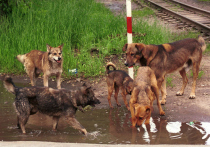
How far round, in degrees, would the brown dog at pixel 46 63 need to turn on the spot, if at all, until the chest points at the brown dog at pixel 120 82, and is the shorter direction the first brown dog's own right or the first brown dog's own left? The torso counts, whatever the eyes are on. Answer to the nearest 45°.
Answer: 0° — it already faces it

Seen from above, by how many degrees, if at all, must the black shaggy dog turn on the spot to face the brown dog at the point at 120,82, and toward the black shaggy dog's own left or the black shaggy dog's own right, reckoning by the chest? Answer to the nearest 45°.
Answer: approximately 45° to the black shaggy dog's own left

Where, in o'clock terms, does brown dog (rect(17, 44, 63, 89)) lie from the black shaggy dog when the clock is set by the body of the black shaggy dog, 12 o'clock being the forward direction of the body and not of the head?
The brown dog is roughly at 9 o'clock from the black shaggy dog.

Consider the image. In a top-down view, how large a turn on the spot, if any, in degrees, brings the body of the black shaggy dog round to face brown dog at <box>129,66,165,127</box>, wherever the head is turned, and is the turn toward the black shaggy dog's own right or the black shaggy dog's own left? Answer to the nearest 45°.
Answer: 0° — it already faces it

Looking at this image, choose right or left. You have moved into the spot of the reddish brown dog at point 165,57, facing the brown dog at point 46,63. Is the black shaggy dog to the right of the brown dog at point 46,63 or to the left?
left

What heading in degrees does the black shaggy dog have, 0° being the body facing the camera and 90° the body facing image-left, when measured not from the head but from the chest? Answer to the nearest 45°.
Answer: approximately 270°
